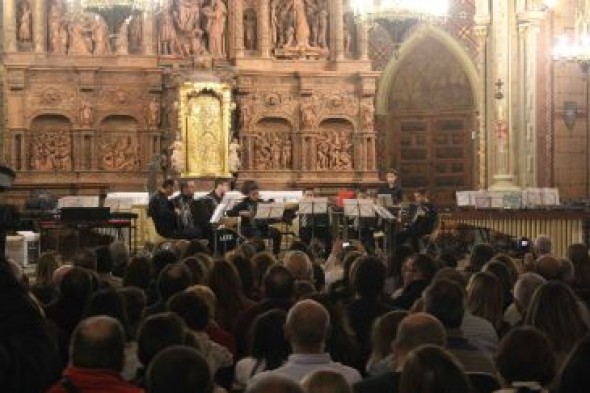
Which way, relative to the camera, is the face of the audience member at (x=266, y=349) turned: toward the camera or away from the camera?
away from the camera

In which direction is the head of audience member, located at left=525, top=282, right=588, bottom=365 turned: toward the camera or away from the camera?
away from the camera

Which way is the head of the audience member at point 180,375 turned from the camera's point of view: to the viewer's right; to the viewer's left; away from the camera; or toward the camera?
away from the camera

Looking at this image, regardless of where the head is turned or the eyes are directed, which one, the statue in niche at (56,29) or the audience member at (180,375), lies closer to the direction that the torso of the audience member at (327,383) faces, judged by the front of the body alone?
the statue in niche

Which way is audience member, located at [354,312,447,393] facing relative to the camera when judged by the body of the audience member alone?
away from the camera

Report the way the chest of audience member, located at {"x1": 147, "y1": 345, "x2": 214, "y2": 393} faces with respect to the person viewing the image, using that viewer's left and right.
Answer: facing away from the viewer

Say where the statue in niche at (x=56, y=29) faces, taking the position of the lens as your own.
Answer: facing the viewer

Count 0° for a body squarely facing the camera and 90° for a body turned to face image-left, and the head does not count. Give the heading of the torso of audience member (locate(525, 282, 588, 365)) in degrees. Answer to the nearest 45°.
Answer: approximately 180°

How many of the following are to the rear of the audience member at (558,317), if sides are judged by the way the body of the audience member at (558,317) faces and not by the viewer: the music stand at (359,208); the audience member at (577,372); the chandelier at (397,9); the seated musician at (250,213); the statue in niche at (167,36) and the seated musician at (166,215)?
1

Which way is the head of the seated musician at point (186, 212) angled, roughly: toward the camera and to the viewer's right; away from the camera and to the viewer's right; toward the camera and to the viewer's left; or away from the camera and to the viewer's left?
toward the camera and to the viewer's right

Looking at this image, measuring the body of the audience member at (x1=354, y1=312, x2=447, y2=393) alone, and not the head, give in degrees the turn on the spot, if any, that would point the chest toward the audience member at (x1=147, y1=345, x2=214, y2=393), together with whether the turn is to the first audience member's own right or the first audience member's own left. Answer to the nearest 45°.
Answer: approximately 135° to the first audience member's own left

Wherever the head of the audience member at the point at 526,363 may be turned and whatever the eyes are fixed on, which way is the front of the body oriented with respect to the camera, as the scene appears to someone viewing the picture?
away from the camera

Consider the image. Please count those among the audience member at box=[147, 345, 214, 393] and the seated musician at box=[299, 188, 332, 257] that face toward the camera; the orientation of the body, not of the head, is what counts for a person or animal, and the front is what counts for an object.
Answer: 1

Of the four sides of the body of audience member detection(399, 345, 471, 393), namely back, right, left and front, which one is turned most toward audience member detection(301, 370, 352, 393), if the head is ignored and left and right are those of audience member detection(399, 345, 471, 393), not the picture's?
left

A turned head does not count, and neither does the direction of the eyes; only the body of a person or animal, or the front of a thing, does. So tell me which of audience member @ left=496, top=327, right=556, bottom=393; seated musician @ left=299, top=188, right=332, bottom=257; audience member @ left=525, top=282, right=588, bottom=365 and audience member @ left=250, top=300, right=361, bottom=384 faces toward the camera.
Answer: the seated musician

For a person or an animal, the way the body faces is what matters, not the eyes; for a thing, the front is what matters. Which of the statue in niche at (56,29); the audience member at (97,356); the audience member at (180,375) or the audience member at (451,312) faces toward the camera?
the statue in niche
